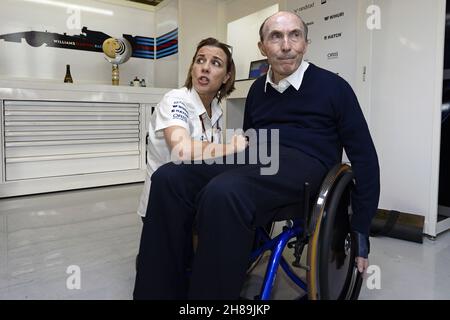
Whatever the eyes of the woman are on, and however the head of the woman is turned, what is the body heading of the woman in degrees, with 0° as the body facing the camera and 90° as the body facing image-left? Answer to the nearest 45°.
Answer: approximately 315°

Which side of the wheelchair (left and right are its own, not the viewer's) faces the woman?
right

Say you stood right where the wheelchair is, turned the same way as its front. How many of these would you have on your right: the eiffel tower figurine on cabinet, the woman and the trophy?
3

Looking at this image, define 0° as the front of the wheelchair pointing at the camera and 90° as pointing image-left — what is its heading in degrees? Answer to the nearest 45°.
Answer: approximately 45°

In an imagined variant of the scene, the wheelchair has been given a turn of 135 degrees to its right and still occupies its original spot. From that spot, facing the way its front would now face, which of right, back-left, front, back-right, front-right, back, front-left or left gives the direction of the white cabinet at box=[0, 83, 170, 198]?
front-left

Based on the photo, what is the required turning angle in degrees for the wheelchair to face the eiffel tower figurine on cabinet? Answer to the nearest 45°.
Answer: approximately 90° to its right

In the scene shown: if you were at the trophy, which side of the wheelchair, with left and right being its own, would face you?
right
